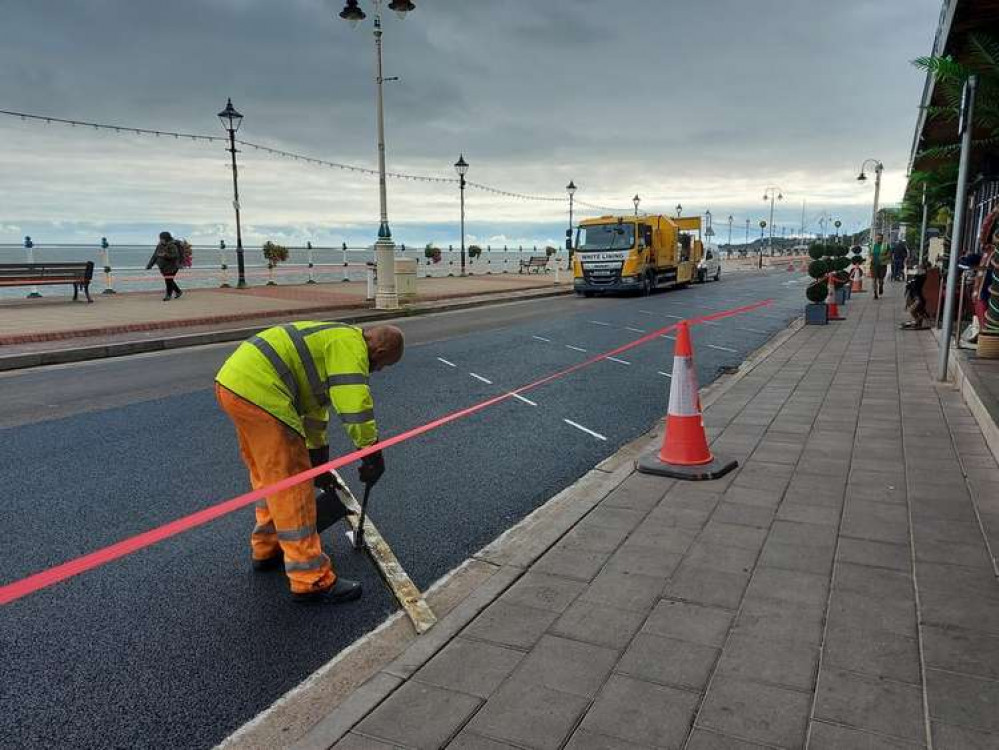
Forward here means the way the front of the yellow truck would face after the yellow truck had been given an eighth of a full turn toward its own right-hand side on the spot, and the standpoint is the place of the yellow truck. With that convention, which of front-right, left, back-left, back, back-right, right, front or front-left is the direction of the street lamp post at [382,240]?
front-left

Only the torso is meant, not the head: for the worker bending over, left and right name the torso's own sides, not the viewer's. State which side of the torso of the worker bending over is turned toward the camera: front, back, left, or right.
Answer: right

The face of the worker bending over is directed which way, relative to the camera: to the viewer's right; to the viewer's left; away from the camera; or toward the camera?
to the viewer's right

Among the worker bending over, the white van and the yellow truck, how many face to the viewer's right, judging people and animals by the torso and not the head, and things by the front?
1

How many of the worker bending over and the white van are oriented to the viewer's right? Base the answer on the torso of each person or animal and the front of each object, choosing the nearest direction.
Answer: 1

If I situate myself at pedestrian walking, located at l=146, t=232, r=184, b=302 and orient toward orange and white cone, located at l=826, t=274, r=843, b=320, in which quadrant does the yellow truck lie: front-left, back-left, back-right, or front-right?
front-left

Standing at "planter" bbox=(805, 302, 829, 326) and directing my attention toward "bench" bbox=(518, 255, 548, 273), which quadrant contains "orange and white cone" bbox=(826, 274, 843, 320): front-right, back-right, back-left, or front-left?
front-right

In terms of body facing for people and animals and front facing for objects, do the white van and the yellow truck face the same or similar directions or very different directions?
same or similar directions

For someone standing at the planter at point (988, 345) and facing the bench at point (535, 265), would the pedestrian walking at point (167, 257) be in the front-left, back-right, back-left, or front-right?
front-left

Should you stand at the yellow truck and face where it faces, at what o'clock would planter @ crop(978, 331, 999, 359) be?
The planter is roughly at 10 o'clock from the yellow truck.

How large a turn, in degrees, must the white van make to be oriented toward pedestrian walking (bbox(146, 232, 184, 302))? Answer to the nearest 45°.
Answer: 0° — it already faces them

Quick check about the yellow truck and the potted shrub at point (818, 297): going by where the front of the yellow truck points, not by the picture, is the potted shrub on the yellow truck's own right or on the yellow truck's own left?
on the yellow truck's own left

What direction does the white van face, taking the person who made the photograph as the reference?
facing the viewer and to the left of the viewer

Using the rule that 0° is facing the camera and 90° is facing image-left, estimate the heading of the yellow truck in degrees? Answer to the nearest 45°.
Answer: approximately 45°

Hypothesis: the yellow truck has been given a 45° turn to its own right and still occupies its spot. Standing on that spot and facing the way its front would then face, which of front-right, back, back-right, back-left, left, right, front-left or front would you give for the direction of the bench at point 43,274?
front-left
